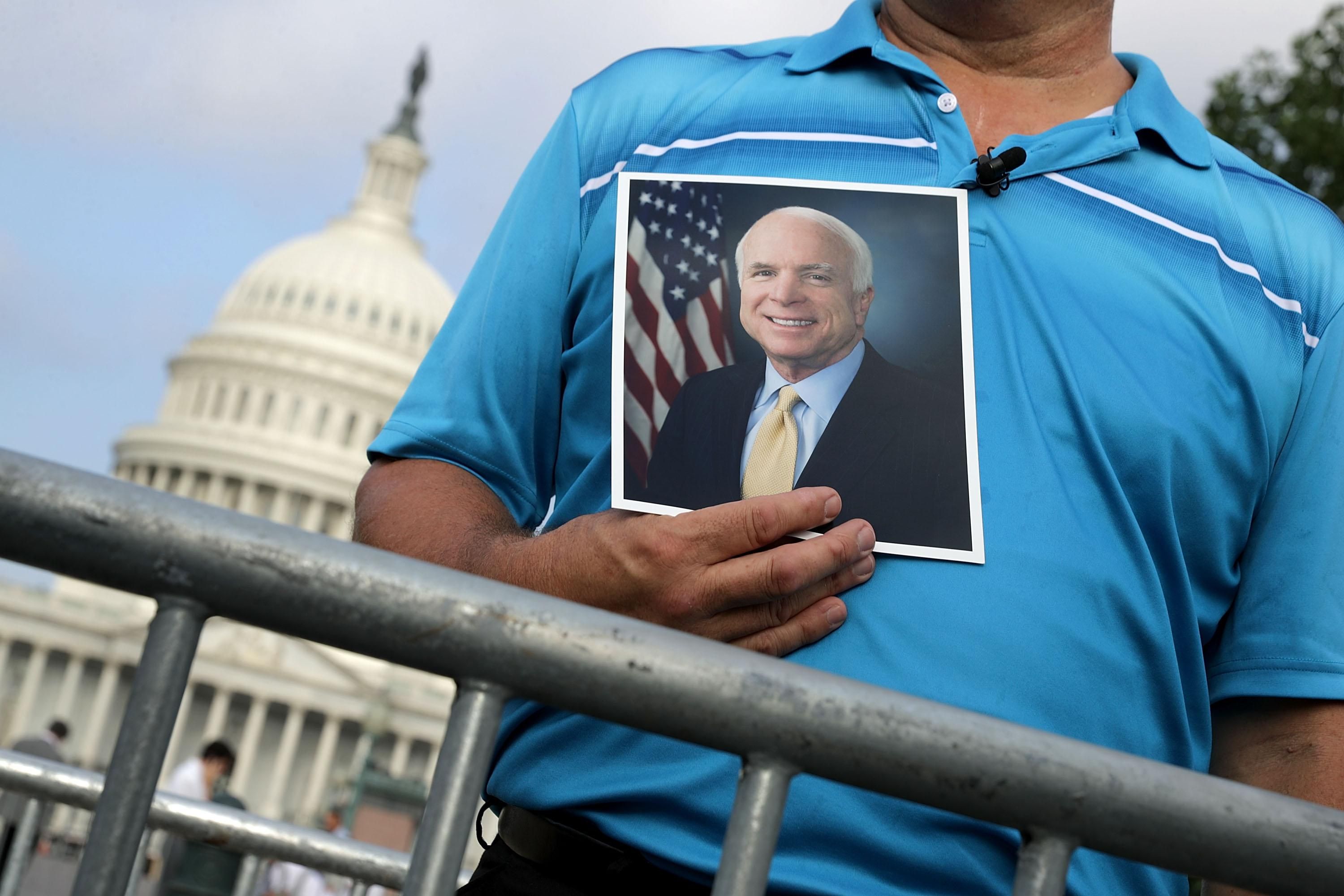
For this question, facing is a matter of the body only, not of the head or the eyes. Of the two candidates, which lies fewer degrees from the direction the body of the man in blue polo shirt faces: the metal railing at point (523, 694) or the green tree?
the metal railing

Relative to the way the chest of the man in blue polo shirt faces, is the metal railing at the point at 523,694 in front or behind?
in front

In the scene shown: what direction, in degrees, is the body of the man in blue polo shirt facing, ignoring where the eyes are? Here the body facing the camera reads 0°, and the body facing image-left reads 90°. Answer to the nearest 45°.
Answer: approximately 0°

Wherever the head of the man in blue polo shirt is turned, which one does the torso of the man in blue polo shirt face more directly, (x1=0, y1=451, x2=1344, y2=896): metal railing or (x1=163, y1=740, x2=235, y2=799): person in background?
the metal railing

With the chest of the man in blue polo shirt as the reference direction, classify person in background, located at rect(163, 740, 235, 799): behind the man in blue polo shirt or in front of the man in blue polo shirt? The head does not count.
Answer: behind
